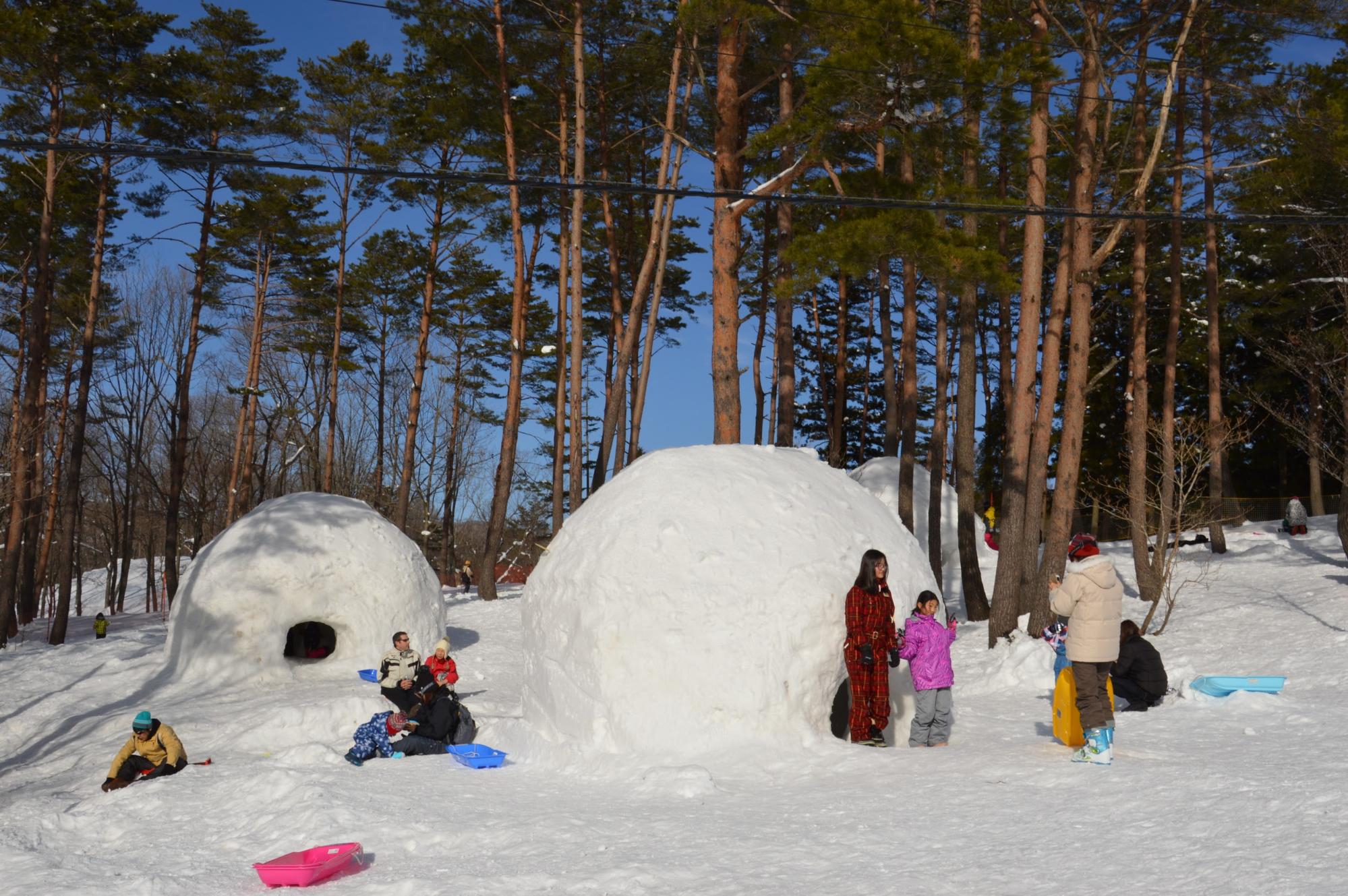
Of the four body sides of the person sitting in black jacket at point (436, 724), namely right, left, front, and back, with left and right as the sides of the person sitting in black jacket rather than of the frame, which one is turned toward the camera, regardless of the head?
left

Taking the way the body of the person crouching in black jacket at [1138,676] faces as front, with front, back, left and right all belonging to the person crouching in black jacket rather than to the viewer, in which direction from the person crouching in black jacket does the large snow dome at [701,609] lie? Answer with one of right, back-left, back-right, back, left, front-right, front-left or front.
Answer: front-left

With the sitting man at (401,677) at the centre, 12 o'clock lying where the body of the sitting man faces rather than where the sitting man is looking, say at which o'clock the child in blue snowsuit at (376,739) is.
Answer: The child in blue snowsuit is roughly at 2 o'clock from the sitting man.

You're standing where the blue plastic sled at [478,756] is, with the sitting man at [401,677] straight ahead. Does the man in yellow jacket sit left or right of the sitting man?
left

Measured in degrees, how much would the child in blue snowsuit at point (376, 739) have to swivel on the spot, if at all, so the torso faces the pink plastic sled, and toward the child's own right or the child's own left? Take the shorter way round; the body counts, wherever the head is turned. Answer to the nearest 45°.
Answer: approximately 90° to the child's own right

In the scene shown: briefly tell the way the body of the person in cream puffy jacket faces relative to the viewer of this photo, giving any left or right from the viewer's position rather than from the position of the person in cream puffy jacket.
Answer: facing away from the viewer and to the left of the viewer

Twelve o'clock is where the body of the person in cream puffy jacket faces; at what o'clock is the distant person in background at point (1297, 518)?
The distant person in background is roughly at 2 o'clock from the person in cream puffy jacket.

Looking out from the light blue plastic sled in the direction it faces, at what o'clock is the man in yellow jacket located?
The man in yellow jacket is roughly at 11 o'clock from the light blue plastic sled.
